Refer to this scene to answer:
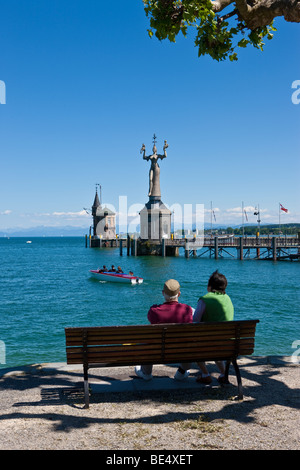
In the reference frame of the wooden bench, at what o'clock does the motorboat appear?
The motorboat is roughly at 12 o'clock from the wooden bench.

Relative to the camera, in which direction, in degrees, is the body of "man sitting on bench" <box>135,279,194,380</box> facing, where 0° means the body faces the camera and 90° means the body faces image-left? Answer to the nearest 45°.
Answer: approximately 180°

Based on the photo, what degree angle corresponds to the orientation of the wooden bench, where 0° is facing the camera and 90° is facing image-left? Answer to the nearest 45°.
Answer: approximately 180°

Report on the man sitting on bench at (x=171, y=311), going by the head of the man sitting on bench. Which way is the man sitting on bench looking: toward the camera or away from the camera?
away from the camera
